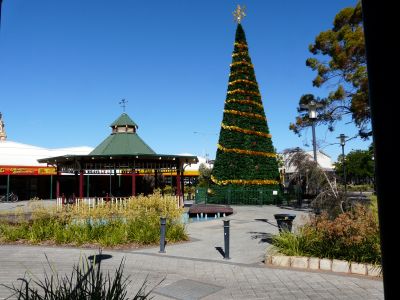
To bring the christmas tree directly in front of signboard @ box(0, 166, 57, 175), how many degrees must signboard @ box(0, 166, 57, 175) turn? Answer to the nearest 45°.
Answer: approximately 45° to its left

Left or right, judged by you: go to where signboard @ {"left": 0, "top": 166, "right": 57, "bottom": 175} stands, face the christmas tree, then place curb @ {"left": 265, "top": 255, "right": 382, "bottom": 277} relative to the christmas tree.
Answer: right

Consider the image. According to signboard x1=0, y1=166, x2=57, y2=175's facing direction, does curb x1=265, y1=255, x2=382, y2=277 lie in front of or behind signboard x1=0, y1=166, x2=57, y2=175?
in front

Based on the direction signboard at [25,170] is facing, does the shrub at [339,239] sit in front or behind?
in front

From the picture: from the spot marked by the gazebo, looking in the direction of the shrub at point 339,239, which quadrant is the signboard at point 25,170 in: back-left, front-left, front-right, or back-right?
back-right

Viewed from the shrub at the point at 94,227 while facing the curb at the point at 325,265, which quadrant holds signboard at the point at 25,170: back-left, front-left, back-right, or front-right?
back-left

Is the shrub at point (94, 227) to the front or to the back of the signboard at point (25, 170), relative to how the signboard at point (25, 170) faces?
to the front

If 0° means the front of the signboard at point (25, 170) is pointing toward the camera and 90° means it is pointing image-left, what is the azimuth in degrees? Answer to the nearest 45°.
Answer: approximately 0°
